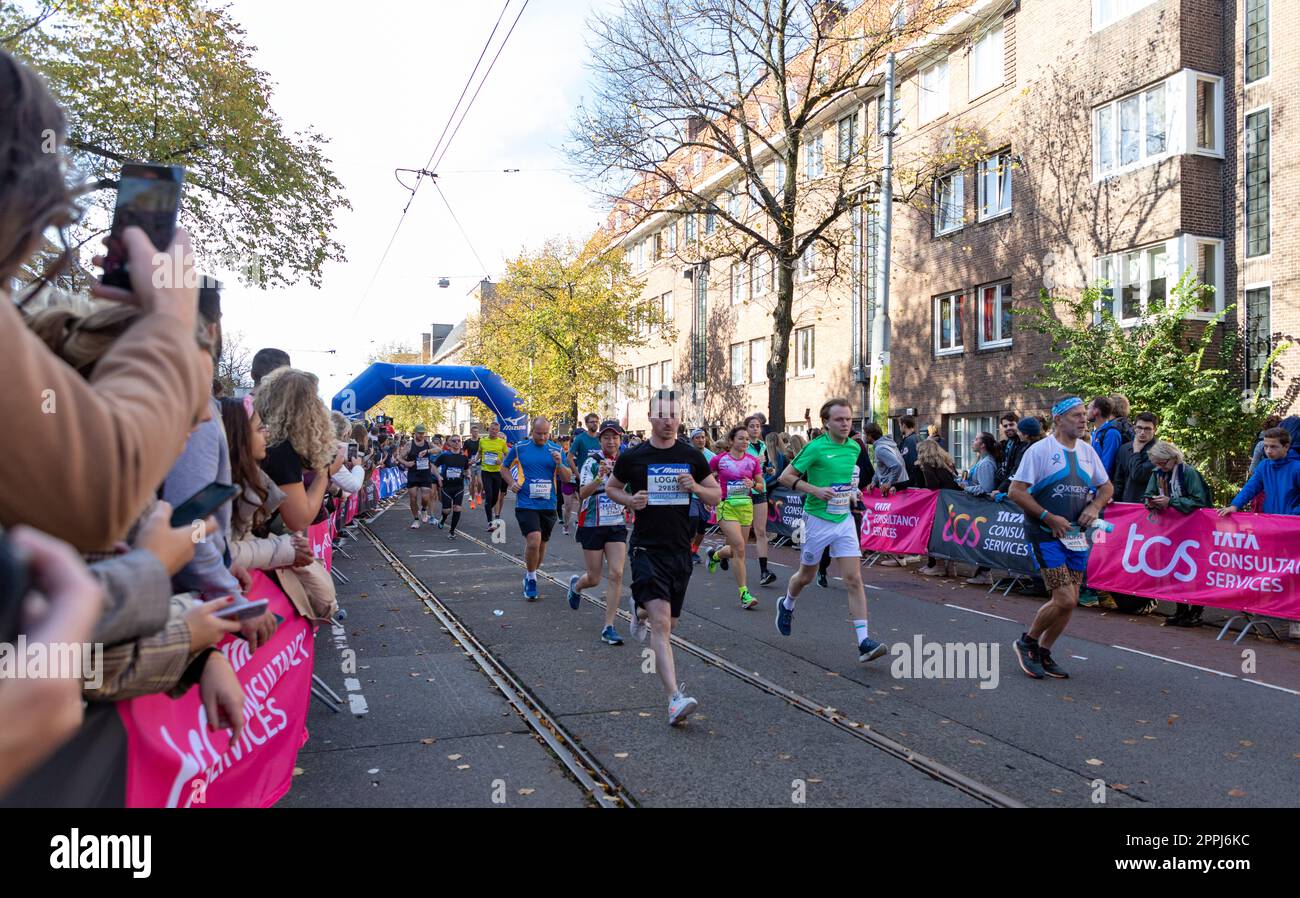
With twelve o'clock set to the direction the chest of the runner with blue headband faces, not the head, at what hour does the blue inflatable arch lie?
The blue inflatable arch is roughly at 6 o'clock from the runner with blue headband.

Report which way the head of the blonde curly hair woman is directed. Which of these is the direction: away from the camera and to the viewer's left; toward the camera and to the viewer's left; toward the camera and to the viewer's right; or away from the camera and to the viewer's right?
away from the camera and to the viewer's right

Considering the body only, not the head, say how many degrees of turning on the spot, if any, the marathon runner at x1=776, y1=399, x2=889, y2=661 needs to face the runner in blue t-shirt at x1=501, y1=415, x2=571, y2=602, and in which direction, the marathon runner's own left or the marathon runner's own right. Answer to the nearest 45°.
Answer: approximately 180°

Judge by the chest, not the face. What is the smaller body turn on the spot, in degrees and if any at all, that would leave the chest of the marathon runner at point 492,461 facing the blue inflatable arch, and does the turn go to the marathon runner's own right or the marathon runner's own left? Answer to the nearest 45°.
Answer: approximately 180°

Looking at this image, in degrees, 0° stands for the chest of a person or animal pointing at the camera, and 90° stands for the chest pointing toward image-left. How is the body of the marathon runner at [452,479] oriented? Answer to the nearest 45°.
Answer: approximately 0°

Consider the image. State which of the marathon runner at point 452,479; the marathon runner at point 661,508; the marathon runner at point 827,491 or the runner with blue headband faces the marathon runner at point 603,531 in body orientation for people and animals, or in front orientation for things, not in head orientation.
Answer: the marathon runner at point 452,479

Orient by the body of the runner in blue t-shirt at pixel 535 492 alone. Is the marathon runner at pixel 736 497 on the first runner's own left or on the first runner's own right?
on the first runner's own left

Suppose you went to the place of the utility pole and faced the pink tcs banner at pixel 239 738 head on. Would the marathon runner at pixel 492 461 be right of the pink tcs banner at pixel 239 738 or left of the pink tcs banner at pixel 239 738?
right

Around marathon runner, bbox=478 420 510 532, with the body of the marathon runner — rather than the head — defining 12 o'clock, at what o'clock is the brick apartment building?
The brick apartment building is roughly at 9 o'clock from the marathon runner.

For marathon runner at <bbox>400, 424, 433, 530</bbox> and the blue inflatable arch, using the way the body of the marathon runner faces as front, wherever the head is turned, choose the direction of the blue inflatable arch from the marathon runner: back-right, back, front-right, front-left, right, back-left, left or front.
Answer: back
